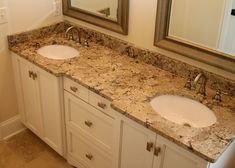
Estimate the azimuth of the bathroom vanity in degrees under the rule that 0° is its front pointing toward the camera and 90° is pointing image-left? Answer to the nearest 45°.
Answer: approximately 45°
